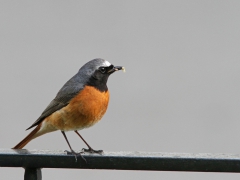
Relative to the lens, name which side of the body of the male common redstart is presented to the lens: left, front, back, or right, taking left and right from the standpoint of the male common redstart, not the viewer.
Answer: right
